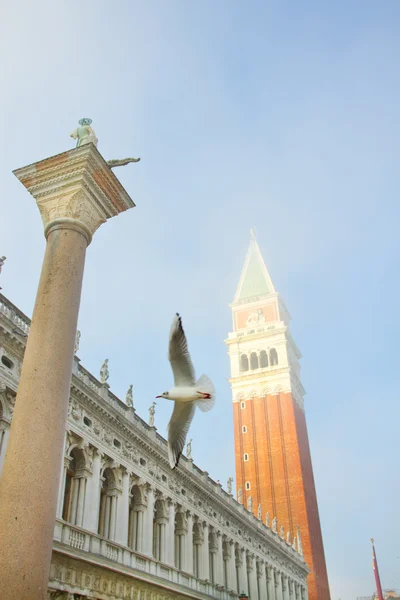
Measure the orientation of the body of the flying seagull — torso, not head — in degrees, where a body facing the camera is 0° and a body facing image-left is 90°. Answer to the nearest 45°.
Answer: approximately 90°
